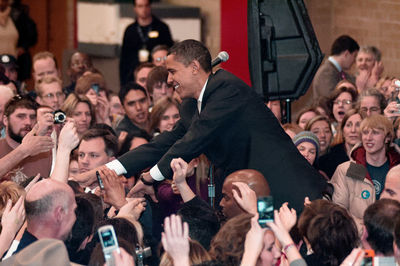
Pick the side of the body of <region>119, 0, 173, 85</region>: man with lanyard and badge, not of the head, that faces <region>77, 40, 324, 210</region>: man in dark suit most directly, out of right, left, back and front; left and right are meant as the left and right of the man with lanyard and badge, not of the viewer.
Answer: front

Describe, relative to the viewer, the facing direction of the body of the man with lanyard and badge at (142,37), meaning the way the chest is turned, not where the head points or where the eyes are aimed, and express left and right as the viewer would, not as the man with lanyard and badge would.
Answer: facing the viewer

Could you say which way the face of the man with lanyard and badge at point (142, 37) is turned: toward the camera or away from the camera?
toward the camera

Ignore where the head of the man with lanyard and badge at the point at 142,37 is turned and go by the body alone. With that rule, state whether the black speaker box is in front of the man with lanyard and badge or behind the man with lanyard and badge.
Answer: in front
